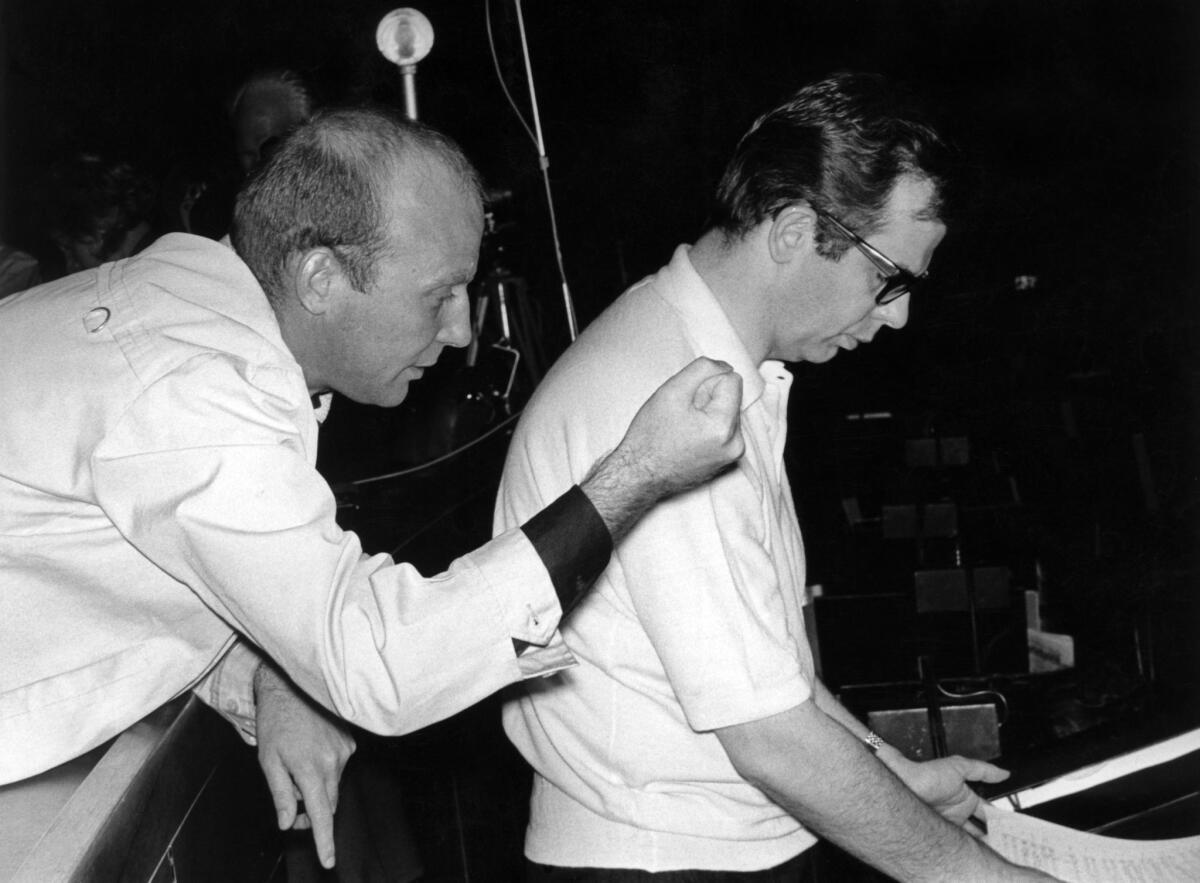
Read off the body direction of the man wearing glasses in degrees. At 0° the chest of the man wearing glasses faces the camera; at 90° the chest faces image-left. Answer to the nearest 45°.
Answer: approximately 270°

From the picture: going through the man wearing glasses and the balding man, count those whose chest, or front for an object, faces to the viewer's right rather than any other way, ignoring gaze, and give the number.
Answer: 2

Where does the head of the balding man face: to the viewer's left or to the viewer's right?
to the viewer's right

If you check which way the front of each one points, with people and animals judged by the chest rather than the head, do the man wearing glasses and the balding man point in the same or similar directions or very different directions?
same or similar directions

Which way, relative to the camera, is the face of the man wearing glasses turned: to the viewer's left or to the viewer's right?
to the viewer's right

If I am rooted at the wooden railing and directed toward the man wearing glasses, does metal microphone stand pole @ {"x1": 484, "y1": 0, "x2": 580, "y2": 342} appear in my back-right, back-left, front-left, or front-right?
front-left

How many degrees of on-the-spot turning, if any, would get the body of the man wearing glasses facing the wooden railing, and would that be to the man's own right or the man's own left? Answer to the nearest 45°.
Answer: approximately 135° to the man's own right

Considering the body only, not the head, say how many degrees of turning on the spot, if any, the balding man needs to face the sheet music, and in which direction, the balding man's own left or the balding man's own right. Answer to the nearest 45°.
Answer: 0° — they already face it

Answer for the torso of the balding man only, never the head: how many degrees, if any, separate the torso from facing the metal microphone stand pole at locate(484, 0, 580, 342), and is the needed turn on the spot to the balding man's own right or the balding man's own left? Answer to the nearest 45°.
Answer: approximately 90° to the balding man's own left

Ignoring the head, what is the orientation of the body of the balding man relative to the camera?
to the viewer's right
